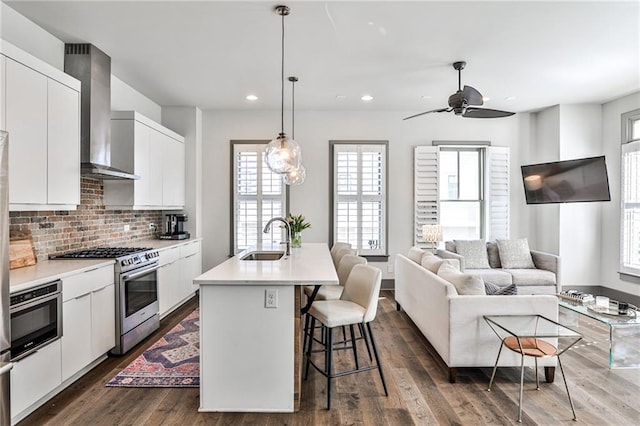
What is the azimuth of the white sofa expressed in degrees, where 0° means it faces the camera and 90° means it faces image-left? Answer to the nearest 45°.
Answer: approximately 270°

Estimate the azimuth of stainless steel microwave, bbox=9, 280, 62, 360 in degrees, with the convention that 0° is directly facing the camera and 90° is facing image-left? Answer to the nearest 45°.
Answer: approximately 315°

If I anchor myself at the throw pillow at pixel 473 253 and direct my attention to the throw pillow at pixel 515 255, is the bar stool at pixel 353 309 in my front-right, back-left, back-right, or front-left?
back-right

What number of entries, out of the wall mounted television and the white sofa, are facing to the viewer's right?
1

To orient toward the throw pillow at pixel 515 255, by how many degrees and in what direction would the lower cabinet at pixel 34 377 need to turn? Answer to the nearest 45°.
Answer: approximately 45° to its left

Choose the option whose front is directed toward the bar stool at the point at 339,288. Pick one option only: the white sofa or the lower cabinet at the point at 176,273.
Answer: the lower cabinet

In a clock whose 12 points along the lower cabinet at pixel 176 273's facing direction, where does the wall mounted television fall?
The wall mounted television is roughly at 11 o'clock from the lower cabinet.

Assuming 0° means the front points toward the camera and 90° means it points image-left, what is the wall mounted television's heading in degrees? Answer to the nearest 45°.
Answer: approximately 45°

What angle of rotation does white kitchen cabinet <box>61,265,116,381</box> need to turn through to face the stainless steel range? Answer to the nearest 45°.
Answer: approximately 90° to its left

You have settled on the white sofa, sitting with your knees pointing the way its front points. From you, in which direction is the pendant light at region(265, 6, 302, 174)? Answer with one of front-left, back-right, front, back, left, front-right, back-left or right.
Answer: back

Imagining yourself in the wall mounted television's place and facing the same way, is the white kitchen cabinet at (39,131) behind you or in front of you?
in front

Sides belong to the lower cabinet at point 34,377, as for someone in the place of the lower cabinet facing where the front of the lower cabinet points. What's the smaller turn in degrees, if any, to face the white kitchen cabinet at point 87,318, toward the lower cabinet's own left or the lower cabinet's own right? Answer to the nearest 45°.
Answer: approximately 90° to the lower cabinet's own left
